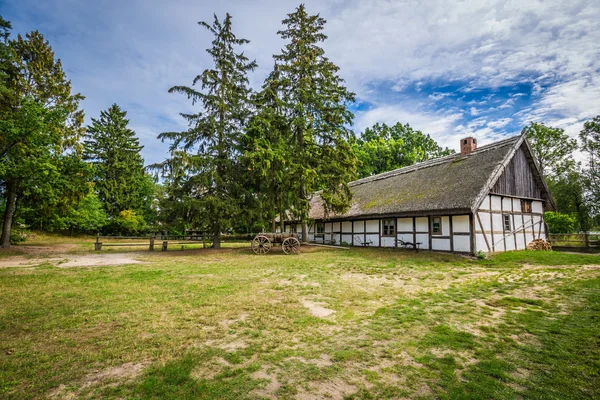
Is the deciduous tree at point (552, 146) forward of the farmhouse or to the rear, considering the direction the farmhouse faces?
to the rear

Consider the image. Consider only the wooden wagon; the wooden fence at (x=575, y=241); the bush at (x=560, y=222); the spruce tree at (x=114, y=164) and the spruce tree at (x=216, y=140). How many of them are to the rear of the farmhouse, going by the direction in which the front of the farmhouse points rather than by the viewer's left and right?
2

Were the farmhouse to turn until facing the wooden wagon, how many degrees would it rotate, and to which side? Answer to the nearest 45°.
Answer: approximately 45° to its right

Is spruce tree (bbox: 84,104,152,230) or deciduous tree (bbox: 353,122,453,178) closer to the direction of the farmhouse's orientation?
the spruce tree

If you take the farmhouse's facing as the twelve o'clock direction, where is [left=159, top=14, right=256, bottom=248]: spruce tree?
The spruce tree is roughly at 1 o'clock from the farmhouse.

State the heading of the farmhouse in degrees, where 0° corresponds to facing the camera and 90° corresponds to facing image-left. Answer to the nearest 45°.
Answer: approximately 45°

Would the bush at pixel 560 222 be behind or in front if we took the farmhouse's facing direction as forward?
behind

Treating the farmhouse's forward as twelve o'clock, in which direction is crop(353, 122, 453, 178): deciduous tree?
The deciduous tree is roughly at 4 o'clock from the farmhouse.

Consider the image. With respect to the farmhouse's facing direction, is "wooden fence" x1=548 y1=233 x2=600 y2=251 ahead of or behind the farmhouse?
behind

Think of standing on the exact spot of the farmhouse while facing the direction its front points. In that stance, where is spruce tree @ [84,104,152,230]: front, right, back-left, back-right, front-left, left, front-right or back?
front-right
